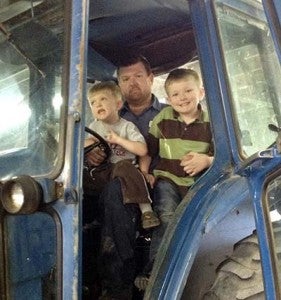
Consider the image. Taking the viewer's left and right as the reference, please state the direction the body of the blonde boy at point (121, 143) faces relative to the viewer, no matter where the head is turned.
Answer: facing the viewer and to the left of the viewer

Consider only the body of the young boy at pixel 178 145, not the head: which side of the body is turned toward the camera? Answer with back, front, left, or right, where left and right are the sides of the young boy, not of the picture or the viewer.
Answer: front

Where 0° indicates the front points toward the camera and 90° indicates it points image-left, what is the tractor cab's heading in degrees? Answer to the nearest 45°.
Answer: approximately 45°
